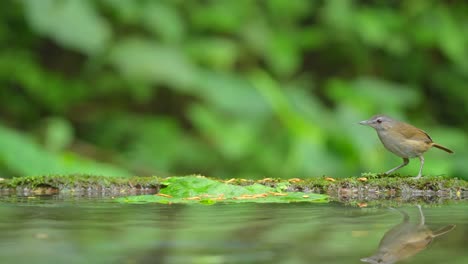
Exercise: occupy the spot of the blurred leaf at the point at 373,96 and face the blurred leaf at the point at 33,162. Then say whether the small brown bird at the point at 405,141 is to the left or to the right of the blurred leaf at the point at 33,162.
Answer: left

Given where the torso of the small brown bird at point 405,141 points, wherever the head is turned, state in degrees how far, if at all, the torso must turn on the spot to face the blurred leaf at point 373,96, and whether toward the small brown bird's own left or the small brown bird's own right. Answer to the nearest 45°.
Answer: approximately 90° to the small brown bird's own right

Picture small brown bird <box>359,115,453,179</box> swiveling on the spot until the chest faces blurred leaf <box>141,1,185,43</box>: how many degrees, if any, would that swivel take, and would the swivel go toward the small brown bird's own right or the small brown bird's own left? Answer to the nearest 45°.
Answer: approximately 45° to the small brown bird's own right

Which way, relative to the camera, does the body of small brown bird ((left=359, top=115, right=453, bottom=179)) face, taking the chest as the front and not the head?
to the viewer's left

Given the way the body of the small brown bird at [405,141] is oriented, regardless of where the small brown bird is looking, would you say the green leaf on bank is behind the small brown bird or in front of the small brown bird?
in front

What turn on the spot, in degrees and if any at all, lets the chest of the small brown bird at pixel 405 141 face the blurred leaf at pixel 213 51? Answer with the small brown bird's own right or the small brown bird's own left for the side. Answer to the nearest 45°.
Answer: approximately 45° to the small brown bird's own right

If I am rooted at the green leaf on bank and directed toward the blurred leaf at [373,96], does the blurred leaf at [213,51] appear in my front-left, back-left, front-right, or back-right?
front-left

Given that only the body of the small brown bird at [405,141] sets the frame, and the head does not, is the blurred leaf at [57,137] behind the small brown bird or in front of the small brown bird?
in front
